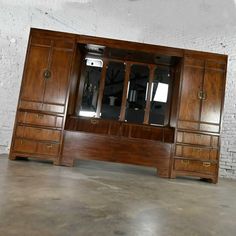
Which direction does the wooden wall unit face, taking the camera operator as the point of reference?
facing the viewer
